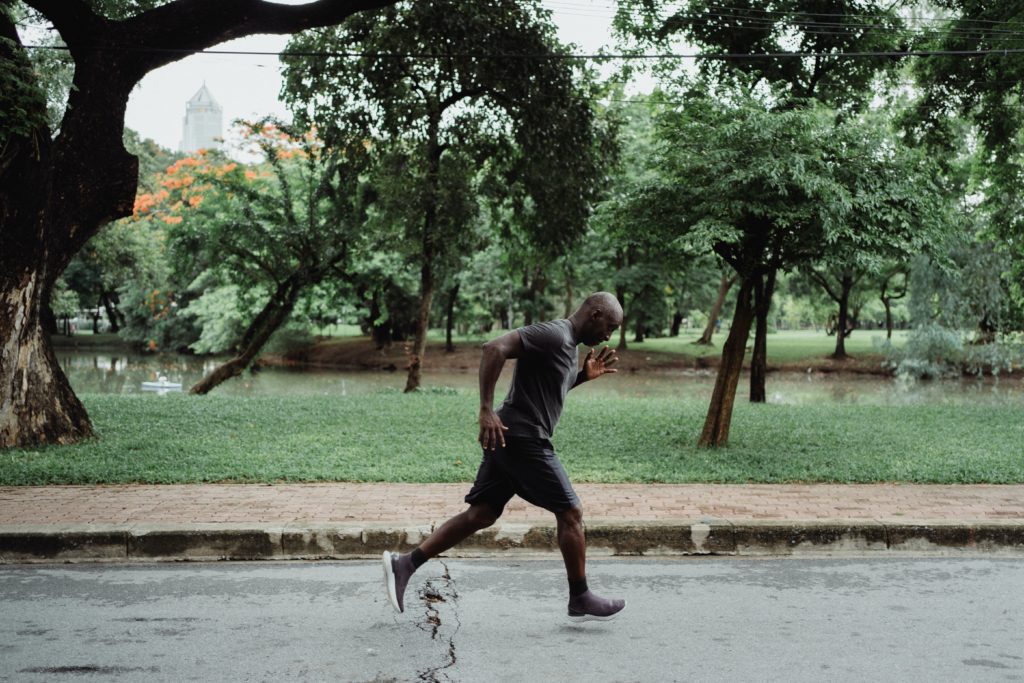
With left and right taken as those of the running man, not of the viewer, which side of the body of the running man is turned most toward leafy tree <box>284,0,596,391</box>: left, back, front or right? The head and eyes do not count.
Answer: left

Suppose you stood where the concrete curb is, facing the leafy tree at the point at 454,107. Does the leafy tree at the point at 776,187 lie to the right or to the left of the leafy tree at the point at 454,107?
right

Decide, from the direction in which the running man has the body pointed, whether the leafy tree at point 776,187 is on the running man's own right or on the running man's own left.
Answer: on the running man's own left

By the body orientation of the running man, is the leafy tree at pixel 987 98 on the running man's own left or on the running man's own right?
on the running man's own left

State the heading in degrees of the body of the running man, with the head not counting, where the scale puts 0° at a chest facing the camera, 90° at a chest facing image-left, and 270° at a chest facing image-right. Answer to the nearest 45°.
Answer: approximately 270°

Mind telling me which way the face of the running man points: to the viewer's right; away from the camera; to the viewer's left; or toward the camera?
to the viewer's right

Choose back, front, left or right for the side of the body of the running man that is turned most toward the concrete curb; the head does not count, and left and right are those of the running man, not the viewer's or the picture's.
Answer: left

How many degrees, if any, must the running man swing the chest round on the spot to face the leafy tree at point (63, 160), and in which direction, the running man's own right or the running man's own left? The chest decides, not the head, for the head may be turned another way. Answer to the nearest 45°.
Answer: approximately 135° to the running man's own left
